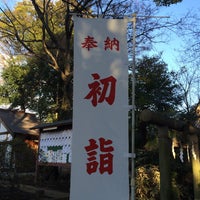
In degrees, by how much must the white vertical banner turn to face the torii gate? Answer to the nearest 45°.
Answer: approximately 135° to its left

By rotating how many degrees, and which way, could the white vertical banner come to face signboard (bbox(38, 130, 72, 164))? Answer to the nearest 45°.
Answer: approximately 180°

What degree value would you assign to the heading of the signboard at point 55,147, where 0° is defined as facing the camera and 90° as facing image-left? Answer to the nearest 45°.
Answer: approximately 0°

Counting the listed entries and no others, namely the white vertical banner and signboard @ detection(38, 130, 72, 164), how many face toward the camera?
2
